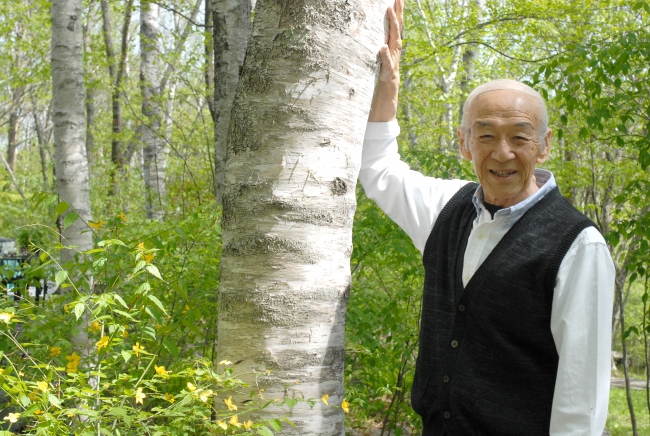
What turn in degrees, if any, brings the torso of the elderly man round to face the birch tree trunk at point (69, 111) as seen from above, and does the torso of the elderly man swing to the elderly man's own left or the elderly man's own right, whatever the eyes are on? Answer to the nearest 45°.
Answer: approximately 90° to the elderly man's own right

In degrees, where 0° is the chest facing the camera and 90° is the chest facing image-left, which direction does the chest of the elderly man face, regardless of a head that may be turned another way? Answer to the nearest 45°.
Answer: approximately 45°

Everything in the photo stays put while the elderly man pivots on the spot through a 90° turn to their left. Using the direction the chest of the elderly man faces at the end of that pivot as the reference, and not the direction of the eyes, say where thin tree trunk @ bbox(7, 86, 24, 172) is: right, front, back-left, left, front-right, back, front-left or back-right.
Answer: back

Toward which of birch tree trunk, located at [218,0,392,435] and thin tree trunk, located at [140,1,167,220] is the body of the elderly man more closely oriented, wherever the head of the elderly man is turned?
the birch tree trunk

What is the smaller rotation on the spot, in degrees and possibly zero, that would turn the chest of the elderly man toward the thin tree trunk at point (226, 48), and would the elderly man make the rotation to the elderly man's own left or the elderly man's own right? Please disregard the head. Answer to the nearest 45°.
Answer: approximately 90° to the elderly man's own right

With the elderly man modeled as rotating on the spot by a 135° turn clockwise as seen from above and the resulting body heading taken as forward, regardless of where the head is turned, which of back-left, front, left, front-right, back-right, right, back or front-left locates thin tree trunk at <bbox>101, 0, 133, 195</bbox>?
front-left

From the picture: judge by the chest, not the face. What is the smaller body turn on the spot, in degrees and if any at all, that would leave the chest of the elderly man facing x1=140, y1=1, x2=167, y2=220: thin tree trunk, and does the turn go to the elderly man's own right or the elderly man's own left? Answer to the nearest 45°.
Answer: approximately 90° to the elderly man's own right

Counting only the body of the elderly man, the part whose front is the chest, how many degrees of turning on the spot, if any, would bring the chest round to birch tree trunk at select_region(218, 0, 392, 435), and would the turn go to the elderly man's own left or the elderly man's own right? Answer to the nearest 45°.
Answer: approximately 45° to the elderly man's own right
